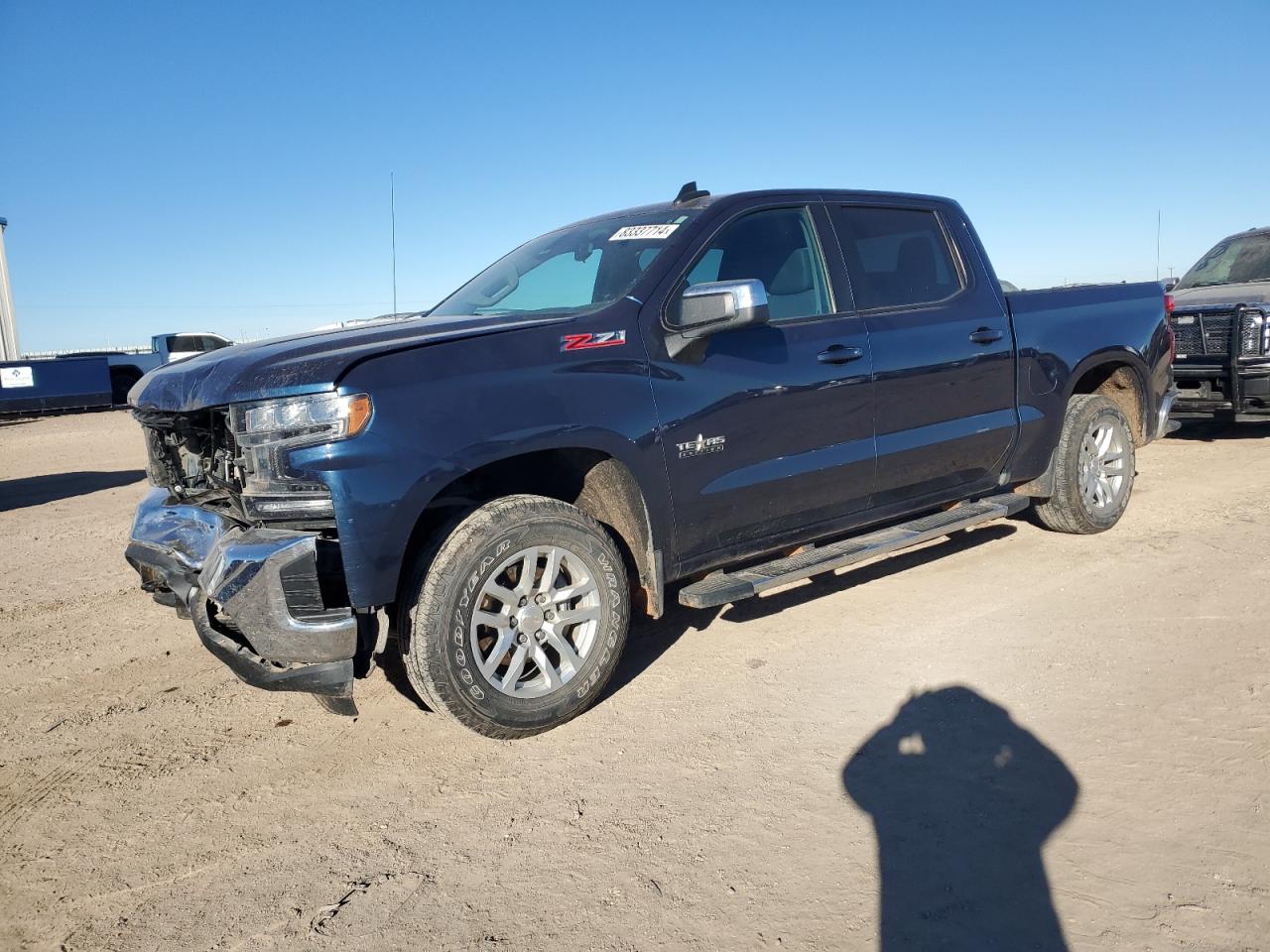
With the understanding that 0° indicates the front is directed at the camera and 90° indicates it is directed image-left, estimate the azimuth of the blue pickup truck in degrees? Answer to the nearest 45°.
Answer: approximately 45°

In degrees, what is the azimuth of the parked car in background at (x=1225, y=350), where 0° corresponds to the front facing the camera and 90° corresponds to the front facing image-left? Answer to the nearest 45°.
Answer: approximately 45°

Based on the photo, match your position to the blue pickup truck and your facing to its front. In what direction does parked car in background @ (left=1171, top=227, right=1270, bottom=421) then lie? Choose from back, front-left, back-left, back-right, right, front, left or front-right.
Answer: back

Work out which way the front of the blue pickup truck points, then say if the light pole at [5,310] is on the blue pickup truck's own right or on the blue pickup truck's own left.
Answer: on the blue pickup truck's own right

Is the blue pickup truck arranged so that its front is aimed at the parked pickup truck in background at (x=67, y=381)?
no

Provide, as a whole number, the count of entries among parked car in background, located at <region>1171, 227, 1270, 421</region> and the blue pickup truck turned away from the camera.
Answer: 0

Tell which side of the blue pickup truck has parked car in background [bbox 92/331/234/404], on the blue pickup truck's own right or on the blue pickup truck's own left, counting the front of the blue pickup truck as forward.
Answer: on the blue pickup truck's own right
